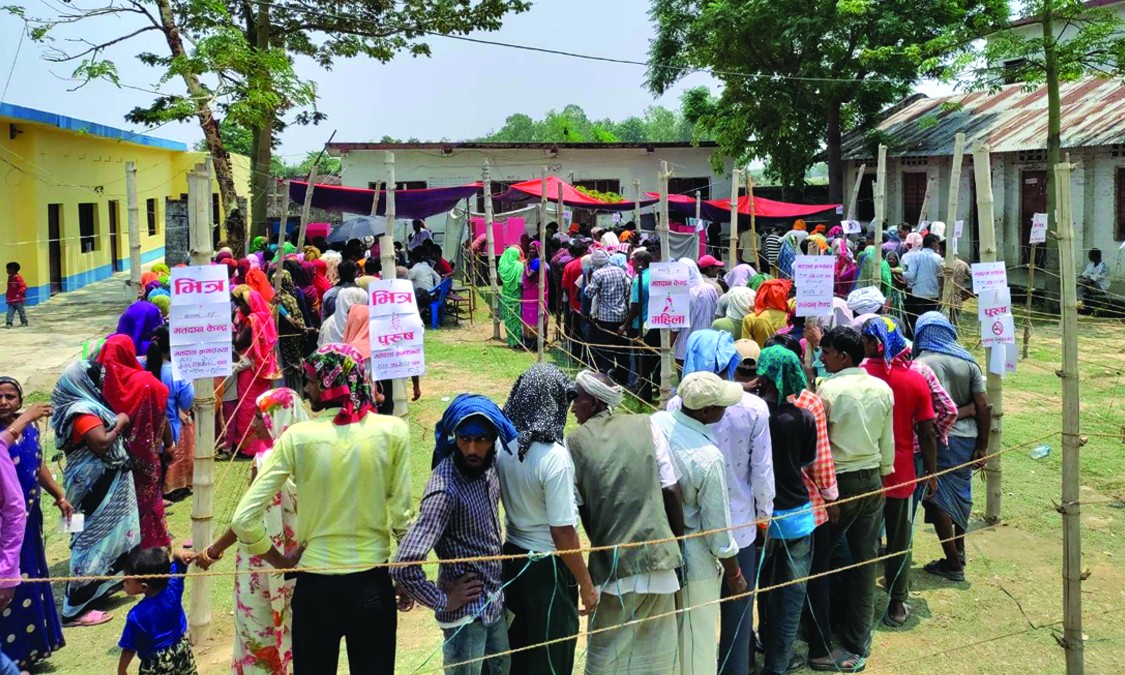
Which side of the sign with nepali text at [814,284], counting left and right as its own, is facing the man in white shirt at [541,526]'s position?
front

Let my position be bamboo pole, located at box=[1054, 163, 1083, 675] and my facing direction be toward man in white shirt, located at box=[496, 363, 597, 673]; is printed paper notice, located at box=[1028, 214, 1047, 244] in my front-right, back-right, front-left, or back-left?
back-right

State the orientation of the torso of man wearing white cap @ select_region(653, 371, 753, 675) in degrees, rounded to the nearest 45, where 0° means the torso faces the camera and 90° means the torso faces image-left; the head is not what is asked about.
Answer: approximately 225°

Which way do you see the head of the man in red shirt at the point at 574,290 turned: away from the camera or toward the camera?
away from the camera

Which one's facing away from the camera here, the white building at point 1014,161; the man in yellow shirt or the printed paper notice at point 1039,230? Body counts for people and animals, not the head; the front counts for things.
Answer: the man in yellow shirt

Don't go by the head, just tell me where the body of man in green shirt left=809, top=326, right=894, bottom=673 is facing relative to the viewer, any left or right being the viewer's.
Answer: facing away from the viewer and to the left of the viewer

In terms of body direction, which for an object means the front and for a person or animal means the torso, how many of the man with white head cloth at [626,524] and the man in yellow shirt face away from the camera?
2

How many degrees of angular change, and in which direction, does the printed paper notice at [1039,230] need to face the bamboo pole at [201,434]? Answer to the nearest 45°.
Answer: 0° — it already faces it

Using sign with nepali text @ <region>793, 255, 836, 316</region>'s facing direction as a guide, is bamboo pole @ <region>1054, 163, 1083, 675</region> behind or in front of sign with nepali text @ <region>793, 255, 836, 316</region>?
in front

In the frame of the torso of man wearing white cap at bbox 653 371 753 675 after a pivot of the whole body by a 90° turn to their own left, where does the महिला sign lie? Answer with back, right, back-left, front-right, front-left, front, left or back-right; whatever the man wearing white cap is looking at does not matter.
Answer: front-right
